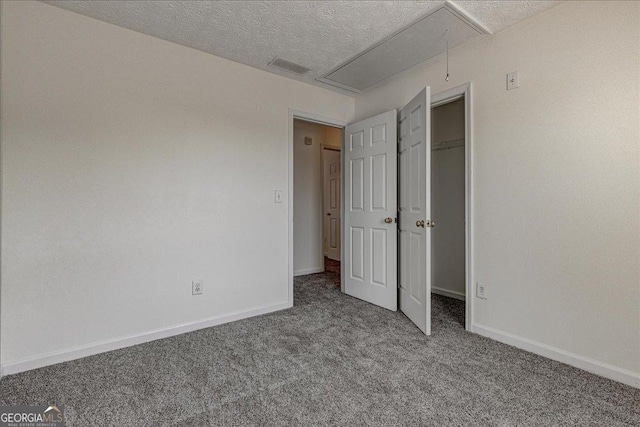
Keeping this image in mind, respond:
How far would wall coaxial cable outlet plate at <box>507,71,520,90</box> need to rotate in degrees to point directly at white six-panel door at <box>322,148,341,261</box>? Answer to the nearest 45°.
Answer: approximately 90° to its right

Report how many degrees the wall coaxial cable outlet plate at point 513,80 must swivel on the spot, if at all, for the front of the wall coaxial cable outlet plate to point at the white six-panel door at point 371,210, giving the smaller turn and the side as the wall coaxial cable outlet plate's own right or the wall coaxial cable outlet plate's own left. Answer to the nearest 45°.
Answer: approximately 45° to the wall coaxial cable outlet plate's own right

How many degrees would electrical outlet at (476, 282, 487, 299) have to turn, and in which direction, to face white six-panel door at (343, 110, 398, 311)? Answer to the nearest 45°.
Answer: approximately 45° to its right

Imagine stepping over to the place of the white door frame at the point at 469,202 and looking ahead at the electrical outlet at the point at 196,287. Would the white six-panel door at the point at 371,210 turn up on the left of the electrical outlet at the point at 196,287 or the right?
right

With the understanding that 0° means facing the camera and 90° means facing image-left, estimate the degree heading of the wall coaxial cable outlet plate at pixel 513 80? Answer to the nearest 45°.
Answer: approximately 45°

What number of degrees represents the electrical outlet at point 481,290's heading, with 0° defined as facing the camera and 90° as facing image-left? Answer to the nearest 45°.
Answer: approximately 45°

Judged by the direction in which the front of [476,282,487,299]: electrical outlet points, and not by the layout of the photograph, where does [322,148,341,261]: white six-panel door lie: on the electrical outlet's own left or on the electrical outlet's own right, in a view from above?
on the electrical outlet's own right
